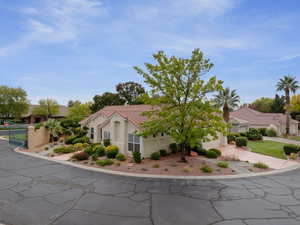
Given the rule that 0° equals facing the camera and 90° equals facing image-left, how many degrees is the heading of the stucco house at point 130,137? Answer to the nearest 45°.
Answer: approximately 45°

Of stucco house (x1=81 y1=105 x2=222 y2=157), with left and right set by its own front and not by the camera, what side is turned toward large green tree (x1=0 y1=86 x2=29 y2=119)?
right

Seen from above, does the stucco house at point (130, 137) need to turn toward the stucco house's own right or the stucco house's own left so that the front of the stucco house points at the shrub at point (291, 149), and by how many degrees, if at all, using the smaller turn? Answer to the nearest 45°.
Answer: approximately 135° to the stucco house's own left

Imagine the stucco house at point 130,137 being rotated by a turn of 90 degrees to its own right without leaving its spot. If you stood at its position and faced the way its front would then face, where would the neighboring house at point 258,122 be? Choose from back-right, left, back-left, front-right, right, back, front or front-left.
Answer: right

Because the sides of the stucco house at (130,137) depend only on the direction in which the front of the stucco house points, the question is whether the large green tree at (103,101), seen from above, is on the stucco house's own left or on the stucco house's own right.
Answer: on the stucco house's own right

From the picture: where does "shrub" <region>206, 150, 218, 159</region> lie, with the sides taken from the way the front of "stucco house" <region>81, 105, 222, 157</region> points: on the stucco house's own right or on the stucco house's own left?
on the stucco house's own left
